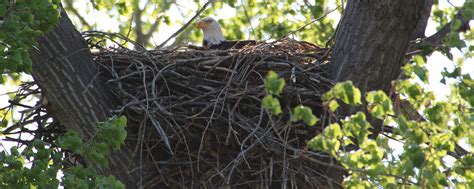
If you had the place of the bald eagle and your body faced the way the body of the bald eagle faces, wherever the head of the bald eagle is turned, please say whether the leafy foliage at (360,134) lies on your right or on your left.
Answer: on your left

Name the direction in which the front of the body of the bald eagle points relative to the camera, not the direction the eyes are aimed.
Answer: to the viewer's left
